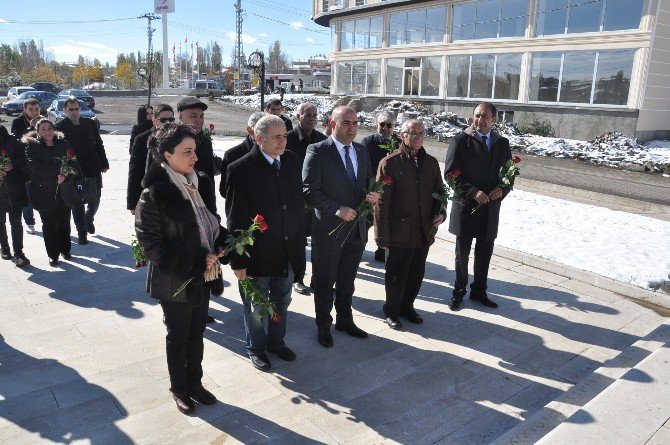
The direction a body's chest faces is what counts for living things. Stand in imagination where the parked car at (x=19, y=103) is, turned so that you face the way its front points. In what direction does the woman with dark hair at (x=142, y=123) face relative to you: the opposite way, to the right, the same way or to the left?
to the left

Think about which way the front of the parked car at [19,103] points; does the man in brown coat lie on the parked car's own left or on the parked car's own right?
on the parked car's own left

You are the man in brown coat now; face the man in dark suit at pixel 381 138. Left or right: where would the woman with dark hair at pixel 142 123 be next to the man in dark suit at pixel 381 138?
left

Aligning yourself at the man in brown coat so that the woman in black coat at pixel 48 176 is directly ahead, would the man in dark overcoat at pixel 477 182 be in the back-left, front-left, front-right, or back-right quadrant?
back-right

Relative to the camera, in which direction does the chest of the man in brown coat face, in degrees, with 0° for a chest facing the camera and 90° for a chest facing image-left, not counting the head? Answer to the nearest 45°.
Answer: approximately 315°

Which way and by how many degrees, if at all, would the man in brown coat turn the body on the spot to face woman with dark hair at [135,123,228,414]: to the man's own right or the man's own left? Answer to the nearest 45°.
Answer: approximately 90° to the man's own right
